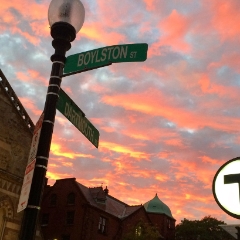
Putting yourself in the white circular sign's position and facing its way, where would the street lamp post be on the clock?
The street lamp post is roughly at 2 o'clock from the white circular sign.

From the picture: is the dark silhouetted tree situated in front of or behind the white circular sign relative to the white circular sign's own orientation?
behind

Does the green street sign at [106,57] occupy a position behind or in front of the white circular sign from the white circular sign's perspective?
behind

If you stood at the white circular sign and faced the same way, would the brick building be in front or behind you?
behind

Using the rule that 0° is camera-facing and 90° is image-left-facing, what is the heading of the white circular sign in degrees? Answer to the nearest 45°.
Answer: approximately 0°

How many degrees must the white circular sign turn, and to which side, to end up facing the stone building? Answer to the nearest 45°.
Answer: approximately 135° to its right
